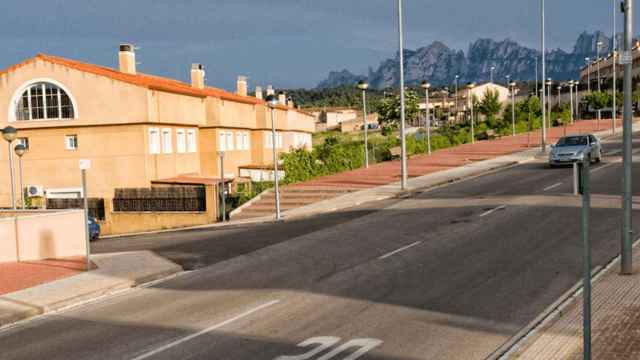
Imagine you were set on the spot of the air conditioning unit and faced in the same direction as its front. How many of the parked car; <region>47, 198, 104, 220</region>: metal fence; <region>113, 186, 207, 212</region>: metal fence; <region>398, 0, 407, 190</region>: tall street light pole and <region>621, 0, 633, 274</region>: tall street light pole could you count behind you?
0

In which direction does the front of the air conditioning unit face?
toward the camera

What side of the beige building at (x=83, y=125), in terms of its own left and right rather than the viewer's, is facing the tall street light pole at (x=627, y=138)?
front

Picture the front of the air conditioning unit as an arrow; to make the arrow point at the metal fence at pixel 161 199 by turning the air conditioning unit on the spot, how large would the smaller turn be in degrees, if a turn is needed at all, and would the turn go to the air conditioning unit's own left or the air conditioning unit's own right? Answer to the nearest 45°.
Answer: approximately 45° to the air conditioning unit's own left

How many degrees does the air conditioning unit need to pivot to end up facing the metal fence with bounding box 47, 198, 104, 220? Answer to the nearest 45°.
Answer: approximately 45° to its left

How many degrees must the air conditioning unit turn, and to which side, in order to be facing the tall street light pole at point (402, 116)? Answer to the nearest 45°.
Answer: approximately 45° to its left

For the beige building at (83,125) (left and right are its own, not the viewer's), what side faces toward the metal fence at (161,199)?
front

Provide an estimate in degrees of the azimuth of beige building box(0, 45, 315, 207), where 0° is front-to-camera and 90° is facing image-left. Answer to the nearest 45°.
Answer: approximately 315°

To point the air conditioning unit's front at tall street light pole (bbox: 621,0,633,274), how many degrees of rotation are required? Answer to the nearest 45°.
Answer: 0° — it already faces it
